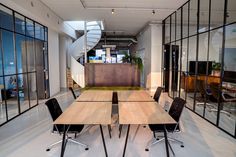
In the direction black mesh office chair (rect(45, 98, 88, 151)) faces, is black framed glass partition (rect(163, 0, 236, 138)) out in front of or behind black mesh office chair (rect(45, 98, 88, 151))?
in front

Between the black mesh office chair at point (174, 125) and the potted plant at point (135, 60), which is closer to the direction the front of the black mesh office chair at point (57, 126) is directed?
the black mesh office chair

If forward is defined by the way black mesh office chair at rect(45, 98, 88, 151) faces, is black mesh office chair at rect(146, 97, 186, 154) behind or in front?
in front

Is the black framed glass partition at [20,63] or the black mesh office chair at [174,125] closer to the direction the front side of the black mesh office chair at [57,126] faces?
the black mesh office chair

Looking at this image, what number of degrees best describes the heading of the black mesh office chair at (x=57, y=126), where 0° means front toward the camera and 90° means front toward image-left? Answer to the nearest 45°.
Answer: approximately 270°

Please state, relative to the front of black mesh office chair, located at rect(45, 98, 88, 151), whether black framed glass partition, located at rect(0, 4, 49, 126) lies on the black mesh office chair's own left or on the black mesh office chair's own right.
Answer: on the black mesh office chair's own left
